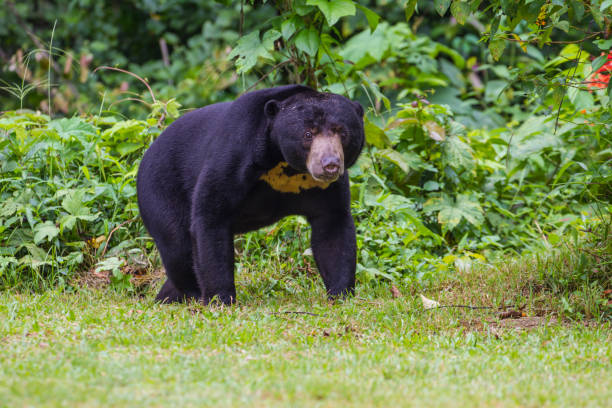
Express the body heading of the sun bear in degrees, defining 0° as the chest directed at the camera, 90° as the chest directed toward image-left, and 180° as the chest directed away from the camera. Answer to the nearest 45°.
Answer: approximately 315°

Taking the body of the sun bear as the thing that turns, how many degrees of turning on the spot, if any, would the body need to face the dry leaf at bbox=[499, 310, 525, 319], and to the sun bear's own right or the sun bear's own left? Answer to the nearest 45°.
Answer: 0° — it already faces it
